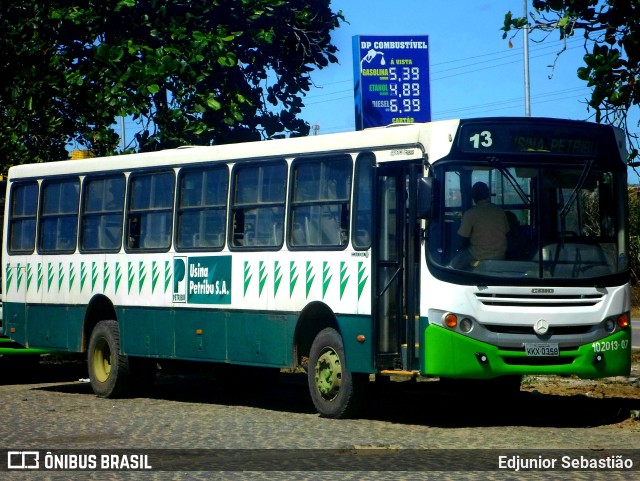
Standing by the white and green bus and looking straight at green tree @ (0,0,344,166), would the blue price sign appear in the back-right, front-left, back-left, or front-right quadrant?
front-right

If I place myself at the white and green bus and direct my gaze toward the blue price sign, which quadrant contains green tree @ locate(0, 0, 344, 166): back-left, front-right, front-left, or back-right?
front-left

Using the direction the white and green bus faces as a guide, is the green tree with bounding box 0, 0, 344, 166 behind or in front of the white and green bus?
behind

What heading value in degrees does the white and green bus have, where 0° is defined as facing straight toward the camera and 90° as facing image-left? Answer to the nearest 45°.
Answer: approximately 315°
